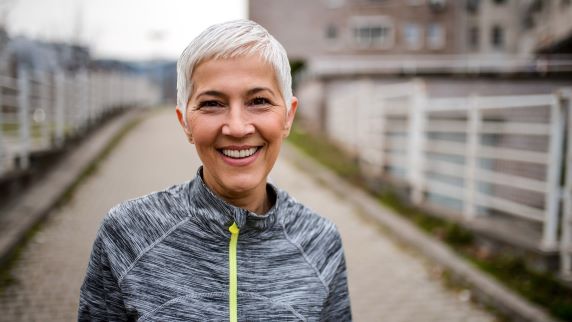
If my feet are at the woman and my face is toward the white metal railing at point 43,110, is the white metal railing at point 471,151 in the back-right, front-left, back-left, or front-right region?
front-right

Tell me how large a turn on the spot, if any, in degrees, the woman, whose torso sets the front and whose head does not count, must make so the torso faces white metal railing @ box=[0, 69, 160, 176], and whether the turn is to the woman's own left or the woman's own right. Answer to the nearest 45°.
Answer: approximately 180°

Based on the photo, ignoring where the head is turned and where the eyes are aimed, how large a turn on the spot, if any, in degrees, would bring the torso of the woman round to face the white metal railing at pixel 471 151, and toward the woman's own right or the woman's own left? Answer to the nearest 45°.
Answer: approximately 135° to the woman's own left

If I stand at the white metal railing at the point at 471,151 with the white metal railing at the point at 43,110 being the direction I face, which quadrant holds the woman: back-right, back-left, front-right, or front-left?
front-left

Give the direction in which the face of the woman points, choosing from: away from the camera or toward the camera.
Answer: toward the camera

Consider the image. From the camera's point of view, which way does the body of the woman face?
toward the camera
